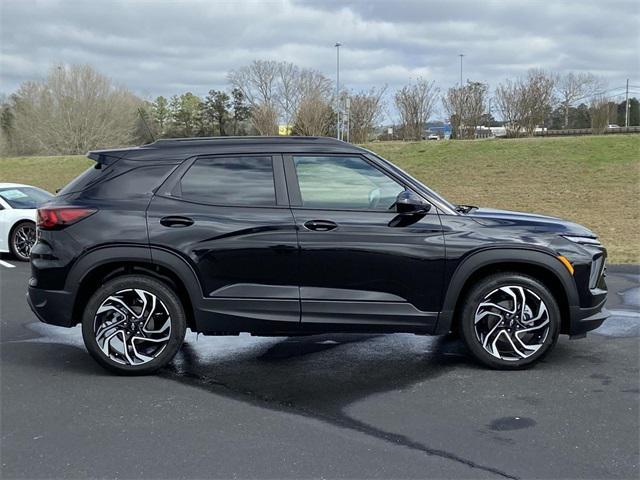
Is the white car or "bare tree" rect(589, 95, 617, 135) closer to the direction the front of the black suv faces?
the bare tree

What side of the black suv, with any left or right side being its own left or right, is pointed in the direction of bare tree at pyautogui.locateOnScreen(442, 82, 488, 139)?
left

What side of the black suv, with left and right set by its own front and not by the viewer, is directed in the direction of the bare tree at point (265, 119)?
left

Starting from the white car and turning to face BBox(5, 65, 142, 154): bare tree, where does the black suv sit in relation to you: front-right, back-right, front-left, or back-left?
back-right

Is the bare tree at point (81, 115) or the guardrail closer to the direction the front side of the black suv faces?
the guardrail

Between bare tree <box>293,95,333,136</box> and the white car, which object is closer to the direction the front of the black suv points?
the bare tree

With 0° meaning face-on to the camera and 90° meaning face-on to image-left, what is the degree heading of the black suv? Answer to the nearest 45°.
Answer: approximately 270°

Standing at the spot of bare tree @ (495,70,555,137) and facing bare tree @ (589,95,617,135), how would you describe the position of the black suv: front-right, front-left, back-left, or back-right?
back-right

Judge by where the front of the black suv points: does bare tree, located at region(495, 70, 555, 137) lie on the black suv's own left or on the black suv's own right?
on the black suv's own left

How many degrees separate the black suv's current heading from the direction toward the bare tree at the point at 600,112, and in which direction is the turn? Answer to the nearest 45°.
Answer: approximately 45° to its left

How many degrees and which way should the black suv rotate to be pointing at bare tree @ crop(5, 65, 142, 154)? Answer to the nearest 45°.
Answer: approximately 90° to its left
